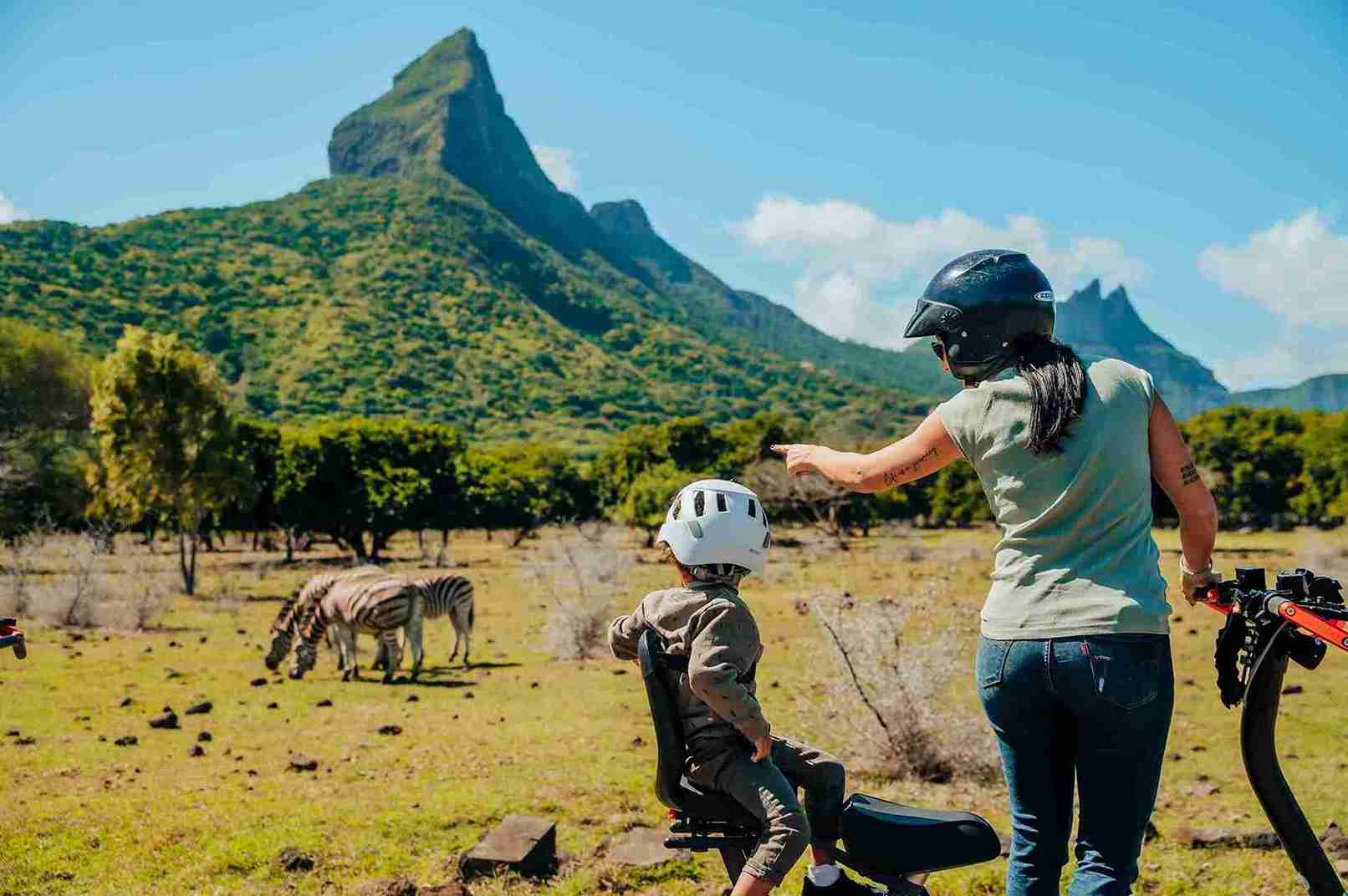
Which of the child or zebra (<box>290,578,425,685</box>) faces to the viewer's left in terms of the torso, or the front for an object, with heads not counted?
the zebra

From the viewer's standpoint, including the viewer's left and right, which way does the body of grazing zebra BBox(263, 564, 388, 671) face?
facing to the left of the viewer

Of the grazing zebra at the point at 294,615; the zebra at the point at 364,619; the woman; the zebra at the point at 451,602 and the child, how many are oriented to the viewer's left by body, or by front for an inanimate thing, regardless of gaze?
3

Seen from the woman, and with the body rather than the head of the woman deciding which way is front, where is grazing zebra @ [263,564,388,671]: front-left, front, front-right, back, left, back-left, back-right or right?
front-left

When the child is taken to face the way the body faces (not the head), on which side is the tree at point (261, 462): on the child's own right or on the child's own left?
on the child's own left

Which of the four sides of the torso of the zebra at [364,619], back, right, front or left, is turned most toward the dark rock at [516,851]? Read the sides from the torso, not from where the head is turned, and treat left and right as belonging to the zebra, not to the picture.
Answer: left

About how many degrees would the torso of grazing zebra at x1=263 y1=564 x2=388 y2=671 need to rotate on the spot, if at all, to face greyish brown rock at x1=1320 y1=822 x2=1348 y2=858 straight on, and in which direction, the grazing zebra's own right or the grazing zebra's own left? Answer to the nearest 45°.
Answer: approximately 135° to the grazing zebra's own left

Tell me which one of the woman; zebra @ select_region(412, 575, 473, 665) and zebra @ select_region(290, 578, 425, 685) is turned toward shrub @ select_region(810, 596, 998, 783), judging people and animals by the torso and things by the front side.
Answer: the woman

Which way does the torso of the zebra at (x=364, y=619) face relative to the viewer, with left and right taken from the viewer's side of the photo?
facing to the left of the viewer

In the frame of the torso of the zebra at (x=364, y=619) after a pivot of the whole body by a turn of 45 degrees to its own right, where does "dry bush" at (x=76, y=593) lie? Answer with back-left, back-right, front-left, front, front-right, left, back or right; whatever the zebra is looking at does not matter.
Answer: front

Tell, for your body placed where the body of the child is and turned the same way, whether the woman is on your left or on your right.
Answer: on your right

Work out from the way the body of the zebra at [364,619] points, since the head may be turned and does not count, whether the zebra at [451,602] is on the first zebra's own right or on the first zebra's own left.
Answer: on the first zebra's own right

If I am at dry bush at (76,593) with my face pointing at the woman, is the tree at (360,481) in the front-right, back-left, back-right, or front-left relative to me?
back-left

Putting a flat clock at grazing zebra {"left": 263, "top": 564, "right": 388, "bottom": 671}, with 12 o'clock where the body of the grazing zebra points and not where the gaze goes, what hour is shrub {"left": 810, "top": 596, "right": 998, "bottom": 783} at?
The shrub is roughly at 8 o'clock from the grazing zebra.

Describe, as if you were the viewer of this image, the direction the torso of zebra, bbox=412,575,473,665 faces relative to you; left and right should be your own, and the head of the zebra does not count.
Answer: facing to the left of the viewer

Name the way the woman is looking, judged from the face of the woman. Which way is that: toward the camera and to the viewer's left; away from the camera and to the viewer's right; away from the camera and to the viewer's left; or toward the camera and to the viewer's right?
away from the camera and to the viewer's left
